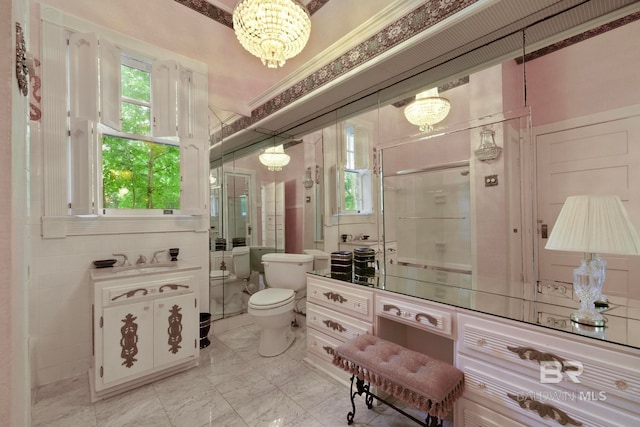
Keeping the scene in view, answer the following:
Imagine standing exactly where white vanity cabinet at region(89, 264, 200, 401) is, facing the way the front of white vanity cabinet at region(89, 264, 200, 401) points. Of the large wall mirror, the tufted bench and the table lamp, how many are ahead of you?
3

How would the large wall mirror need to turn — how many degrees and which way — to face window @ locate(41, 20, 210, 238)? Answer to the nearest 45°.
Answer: approximately 45° to its right

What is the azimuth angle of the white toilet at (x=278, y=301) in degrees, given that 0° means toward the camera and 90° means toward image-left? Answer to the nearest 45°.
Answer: approximately 45°

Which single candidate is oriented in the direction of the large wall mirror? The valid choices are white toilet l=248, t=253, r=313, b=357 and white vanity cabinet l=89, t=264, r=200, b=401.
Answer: the white vanity cabinet

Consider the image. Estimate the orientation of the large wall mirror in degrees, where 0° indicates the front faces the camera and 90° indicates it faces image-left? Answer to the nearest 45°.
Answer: approximately 45°
